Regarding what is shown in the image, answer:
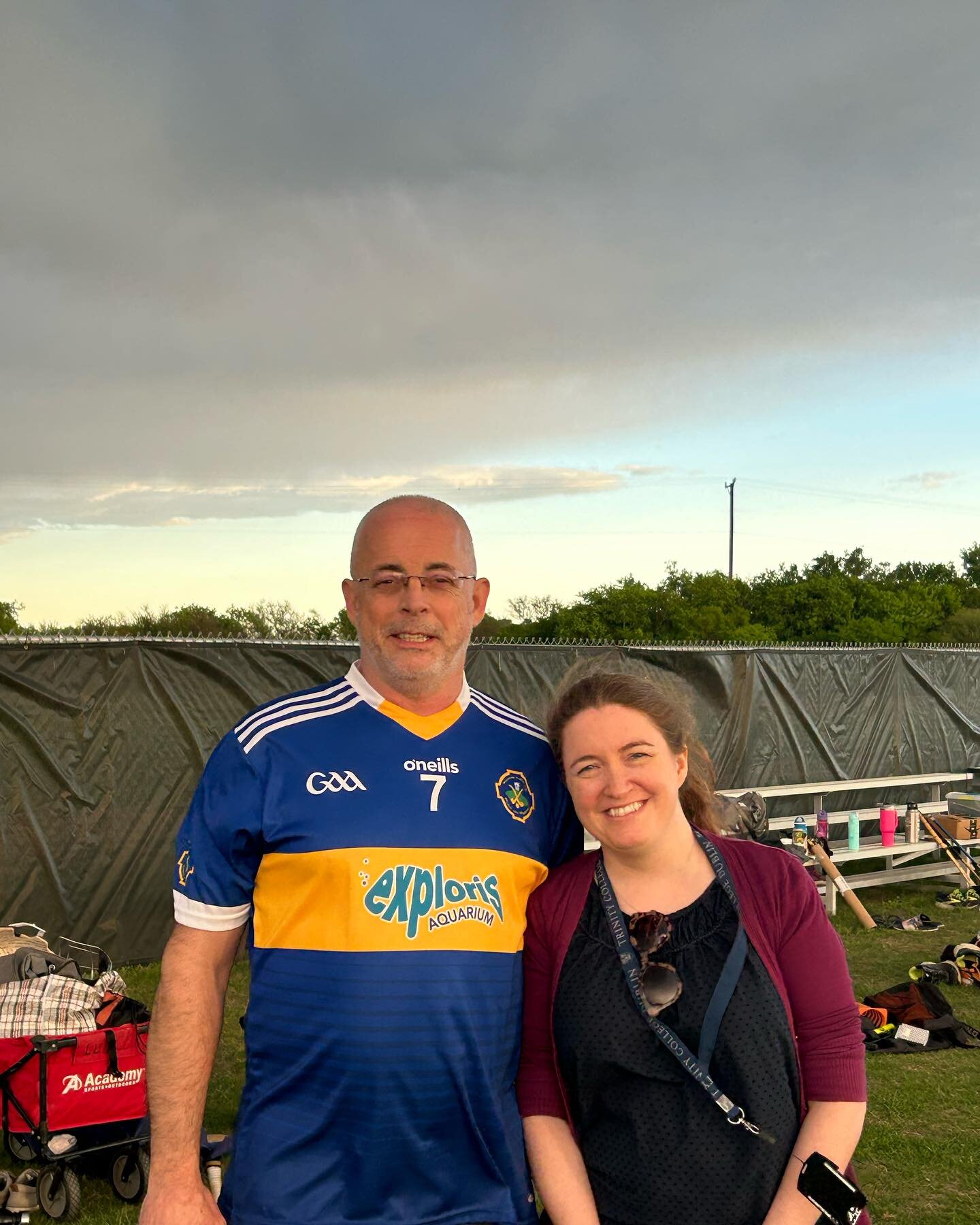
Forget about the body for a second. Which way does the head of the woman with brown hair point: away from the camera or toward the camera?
toward the camera

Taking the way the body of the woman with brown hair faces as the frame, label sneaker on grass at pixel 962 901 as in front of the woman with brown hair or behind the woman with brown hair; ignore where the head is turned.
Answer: behind

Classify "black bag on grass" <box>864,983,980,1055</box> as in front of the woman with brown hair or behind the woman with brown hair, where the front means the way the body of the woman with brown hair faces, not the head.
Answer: behind

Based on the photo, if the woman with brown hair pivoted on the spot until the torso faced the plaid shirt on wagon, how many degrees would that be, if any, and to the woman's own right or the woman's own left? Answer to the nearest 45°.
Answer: approximately 135° to the woman's own right

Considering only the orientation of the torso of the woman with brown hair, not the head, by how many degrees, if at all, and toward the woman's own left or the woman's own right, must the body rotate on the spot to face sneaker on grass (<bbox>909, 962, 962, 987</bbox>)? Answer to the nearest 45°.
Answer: approximately 180°

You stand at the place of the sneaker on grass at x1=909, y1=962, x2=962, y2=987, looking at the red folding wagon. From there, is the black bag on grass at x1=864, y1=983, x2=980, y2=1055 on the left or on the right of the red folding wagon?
left

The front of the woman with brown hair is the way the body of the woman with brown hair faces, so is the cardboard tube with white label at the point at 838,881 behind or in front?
behind

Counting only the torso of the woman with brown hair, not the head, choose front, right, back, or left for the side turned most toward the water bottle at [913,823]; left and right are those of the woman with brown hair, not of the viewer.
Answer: back

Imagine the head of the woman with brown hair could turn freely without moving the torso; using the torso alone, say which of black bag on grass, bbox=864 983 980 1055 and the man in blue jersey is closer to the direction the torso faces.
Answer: the man in blue jersey

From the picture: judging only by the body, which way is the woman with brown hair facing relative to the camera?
toward the camera

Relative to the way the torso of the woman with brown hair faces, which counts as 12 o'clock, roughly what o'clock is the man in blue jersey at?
The man in blue jersey is roughly at 3 o'clock from the woman with brown hair.

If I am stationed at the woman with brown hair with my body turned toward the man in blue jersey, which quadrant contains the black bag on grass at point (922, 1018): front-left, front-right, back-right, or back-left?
back-right

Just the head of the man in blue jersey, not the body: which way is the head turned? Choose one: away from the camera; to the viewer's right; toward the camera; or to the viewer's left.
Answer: toward the camera
